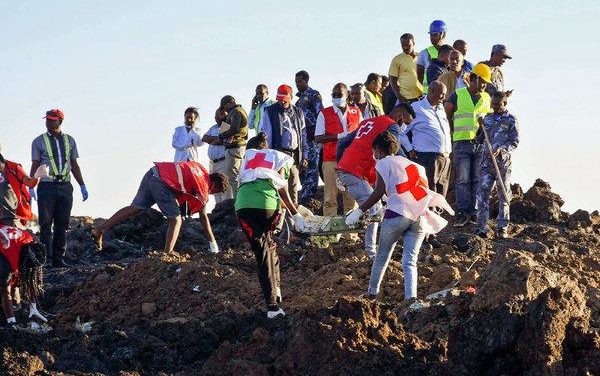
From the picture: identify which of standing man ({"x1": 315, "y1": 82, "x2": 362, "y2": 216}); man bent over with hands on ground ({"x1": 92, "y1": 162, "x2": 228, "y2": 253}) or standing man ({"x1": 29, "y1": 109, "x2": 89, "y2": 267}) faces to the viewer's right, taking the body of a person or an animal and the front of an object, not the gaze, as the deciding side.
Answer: the man bent over with hands on ground

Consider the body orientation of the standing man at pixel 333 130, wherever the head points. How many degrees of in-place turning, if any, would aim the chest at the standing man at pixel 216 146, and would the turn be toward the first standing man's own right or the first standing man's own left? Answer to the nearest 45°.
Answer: approximately 135° to the first standing man's own right

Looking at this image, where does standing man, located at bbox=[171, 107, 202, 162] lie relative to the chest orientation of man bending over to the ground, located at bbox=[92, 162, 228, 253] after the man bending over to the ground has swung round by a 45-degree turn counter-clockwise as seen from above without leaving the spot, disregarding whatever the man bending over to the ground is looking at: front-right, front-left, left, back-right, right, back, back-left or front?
front-left

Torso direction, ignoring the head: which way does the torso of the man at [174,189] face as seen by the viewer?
to the viewer's right

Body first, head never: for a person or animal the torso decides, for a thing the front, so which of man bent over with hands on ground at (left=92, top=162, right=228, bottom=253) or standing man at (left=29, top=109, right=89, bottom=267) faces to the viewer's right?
the man bent over with hands on ground

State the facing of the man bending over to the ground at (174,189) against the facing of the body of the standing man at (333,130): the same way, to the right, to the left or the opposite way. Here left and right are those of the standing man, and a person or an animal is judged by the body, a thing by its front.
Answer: to the left

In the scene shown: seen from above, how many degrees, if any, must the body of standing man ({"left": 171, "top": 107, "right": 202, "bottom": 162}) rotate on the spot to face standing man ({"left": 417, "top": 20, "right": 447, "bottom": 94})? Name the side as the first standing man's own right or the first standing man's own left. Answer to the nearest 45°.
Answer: approximately 90° to the first standing man's own left

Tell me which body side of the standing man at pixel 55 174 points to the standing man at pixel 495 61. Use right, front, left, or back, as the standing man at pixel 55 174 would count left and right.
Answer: left

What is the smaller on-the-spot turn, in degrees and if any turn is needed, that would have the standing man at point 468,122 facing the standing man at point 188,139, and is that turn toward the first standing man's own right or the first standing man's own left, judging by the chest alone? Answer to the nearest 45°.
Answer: approximately 135° to the first standing man's own right
